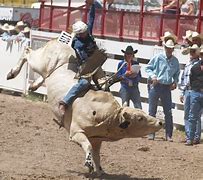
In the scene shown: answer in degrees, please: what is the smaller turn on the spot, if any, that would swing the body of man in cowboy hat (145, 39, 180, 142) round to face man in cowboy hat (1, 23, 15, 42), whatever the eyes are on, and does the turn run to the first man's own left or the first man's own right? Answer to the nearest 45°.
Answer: approximately 135° to the first man's own right

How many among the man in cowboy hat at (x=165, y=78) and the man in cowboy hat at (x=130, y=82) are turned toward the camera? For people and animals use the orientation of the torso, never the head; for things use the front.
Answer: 2

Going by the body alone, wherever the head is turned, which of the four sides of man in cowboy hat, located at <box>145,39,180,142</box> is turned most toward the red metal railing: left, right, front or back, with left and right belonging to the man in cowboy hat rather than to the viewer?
back

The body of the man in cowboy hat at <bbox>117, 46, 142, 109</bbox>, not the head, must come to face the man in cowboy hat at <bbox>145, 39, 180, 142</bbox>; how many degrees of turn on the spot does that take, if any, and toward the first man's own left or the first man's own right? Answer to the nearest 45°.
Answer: approximately 45° to the first man's own left

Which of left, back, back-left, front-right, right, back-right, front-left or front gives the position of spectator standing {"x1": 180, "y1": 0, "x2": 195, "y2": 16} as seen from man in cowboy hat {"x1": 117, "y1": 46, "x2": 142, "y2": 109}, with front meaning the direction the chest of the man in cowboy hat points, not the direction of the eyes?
back-left

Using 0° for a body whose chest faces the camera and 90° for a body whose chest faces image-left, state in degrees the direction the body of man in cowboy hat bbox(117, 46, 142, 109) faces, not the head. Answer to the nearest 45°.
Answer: approximately 0°

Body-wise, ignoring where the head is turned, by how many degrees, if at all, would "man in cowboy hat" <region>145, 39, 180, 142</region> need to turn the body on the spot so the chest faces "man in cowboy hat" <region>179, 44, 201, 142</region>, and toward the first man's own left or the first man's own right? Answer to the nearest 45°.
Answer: approximately 45° to the first man's own left

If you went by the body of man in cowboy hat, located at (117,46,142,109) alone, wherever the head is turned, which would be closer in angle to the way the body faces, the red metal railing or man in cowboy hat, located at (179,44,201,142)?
the man in cowboy hat
